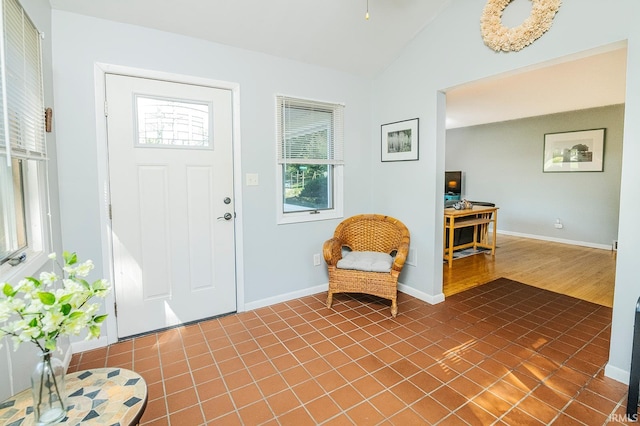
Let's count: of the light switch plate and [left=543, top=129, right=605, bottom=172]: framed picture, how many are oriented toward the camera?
2

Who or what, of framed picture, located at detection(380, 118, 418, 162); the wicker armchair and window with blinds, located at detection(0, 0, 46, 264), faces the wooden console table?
the window with blinds

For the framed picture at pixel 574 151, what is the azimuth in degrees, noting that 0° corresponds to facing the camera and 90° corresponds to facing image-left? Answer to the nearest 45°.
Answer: approximately 0°

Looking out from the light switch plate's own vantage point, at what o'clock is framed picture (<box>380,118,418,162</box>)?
The framed picture is roughly at 9 o'clock from the light switch plate.

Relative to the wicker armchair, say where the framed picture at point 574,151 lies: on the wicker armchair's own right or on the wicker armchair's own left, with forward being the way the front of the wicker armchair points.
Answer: on the wicker armchair's own left

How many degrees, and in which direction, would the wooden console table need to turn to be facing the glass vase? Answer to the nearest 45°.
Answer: approximately 45° to its right

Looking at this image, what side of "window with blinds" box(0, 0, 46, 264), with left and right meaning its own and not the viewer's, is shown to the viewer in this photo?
right

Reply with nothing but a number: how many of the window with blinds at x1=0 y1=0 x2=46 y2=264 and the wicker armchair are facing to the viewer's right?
1

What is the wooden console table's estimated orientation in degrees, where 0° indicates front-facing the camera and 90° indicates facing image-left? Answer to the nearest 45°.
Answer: approximately 315°
